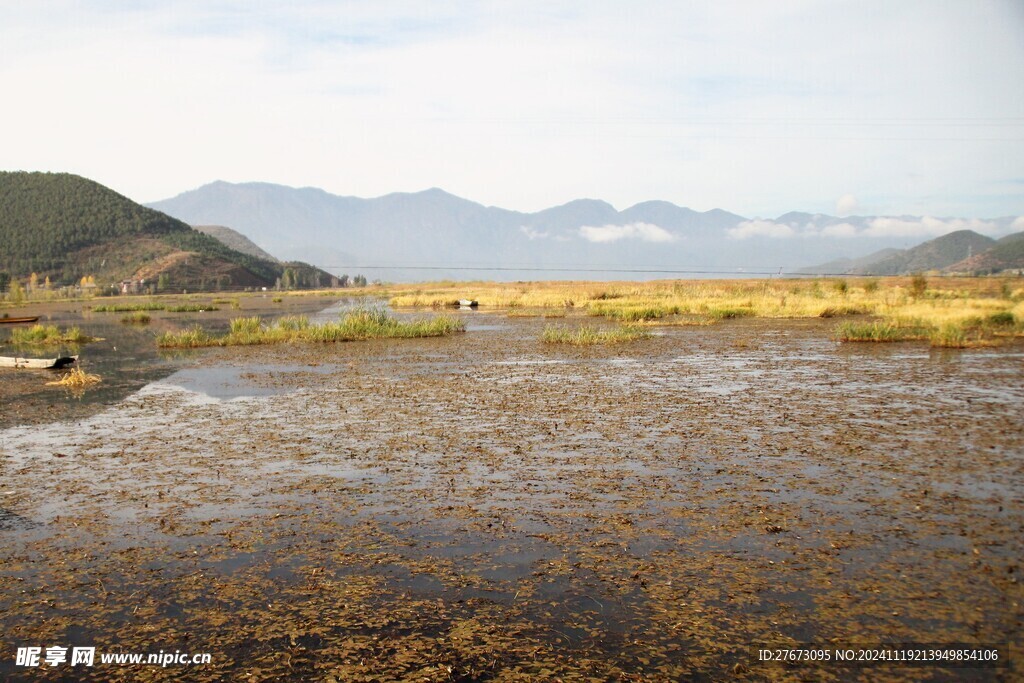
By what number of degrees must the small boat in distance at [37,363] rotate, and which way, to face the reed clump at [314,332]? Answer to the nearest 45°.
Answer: approximately 45° to its left

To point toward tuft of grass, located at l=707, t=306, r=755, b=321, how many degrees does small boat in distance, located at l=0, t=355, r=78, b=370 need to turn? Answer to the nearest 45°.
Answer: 0° — it already faces it

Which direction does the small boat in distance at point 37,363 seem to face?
to the viewer's right

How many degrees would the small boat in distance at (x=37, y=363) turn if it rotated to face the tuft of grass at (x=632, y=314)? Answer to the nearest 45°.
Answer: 0° — it already faces it

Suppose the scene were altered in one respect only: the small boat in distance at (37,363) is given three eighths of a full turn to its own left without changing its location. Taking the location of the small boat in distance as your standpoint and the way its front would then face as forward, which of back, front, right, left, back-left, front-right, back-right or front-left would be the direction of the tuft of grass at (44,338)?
front-right

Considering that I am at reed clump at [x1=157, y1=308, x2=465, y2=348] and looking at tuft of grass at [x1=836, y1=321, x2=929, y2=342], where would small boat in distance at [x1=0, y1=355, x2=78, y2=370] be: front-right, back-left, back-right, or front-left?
back-right
